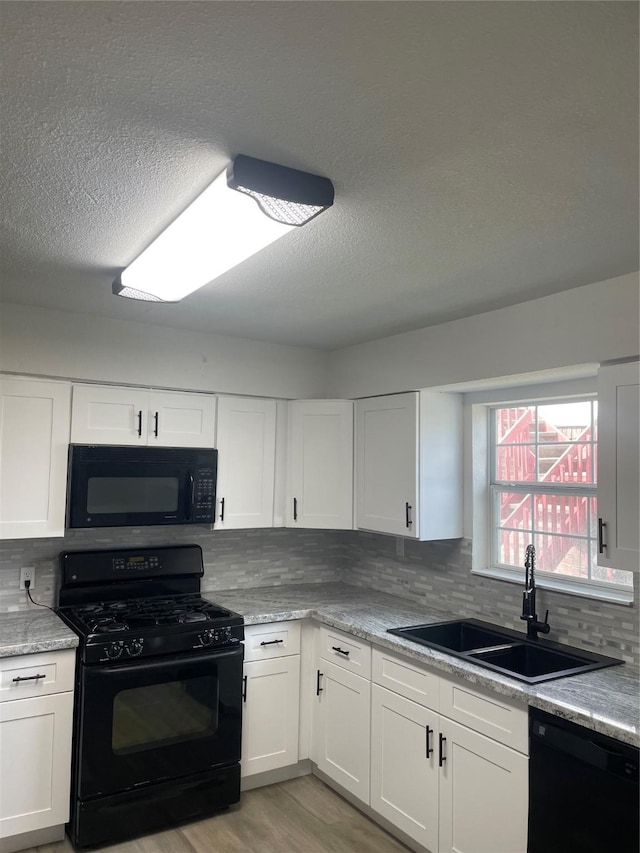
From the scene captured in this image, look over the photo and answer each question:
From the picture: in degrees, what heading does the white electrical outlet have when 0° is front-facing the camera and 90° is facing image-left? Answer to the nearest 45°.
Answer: approximately 0°

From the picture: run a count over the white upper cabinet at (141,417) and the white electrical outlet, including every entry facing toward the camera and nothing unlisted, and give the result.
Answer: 2

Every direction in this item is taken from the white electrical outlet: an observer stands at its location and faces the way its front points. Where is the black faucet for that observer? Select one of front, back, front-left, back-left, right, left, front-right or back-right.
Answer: front-left

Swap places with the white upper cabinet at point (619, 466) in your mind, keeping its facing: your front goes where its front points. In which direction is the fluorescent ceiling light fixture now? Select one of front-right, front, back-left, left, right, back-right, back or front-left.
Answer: front

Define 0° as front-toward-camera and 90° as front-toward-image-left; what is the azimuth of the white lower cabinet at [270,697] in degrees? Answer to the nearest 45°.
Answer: approximately 315°

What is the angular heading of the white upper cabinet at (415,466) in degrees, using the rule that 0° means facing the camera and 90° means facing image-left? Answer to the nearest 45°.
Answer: approximately 45°

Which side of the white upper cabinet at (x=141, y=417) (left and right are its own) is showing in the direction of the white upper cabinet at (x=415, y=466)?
left

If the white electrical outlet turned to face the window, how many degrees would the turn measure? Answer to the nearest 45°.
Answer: approximately 45° to its left

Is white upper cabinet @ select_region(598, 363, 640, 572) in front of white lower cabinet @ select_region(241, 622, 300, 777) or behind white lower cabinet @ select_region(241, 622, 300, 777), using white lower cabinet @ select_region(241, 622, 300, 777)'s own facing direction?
in front

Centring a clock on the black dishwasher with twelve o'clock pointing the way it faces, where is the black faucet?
The black faucet is roughly at 4 o'clock from the black dishwasher.

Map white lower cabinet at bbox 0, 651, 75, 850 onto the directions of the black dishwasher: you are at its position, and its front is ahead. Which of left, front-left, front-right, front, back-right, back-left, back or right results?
front-right

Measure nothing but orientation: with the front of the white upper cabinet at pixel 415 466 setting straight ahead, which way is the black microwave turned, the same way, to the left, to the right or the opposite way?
to the left

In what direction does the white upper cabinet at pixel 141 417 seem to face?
toward the camera
